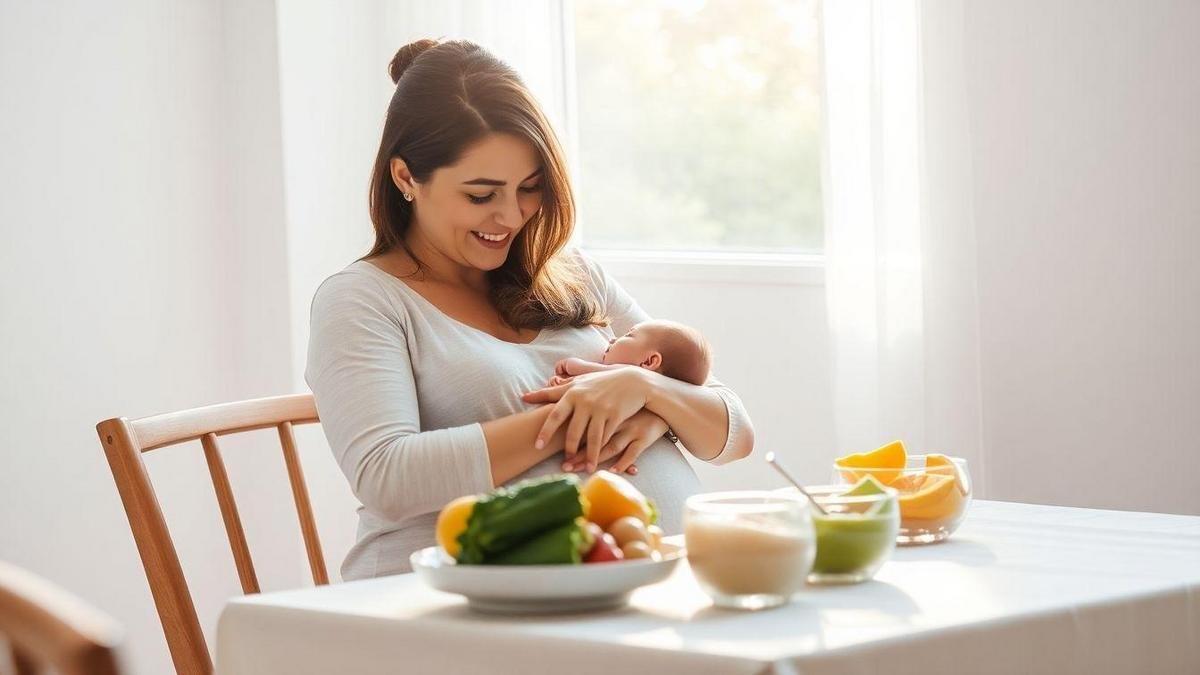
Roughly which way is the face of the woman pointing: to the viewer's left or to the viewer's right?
to the viewer's right

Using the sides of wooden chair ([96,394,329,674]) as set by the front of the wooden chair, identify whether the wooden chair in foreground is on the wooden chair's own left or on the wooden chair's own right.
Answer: on the wooden chair's own right

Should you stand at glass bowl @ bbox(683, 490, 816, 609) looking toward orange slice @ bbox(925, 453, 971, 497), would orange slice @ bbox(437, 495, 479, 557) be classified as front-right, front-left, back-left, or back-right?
back-left

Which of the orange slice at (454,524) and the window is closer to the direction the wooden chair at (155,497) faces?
the orange slice

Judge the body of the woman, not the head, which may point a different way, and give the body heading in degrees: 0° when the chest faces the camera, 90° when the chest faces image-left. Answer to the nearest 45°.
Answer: approximately 315°

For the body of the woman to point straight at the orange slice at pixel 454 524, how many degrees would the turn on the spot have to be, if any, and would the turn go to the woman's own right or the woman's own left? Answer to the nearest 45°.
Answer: approximately 45° to the woman's own right

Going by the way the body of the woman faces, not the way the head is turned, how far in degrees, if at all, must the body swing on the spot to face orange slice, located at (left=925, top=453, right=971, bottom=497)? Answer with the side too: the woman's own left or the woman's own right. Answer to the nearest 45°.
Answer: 0° — they already face it

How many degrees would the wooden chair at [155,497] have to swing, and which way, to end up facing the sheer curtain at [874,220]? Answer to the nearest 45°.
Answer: approximately 90° to its left
